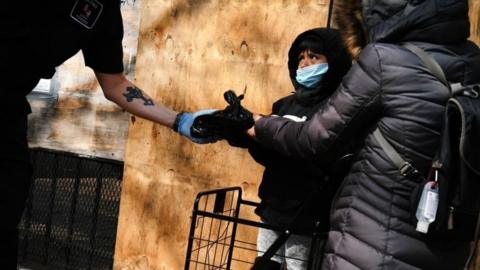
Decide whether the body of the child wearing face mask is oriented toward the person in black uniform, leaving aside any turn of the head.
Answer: yes

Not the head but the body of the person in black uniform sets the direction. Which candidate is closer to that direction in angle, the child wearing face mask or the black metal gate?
the child wearing face mask

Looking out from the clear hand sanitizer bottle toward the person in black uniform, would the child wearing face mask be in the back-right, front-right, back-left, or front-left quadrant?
front-right

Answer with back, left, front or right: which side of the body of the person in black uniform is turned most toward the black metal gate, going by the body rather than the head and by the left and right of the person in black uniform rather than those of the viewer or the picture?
left

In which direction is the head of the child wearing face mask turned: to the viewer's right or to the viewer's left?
to the viewer's left

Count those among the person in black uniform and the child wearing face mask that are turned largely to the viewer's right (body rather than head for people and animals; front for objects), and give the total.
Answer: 1

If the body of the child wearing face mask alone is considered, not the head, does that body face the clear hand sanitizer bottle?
no

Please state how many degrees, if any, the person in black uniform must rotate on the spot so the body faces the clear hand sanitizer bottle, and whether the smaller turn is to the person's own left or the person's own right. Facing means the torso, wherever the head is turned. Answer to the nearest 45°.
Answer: approximately 45° to the person's own right

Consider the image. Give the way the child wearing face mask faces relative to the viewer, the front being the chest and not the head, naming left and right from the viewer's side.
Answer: facing the viewer and to the left of the viewer

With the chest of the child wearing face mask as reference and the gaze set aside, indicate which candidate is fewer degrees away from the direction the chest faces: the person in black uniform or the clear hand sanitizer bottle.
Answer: the person in black uniform

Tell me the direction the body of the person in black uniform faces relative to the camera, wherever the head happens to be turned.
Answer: to the viewer's right
